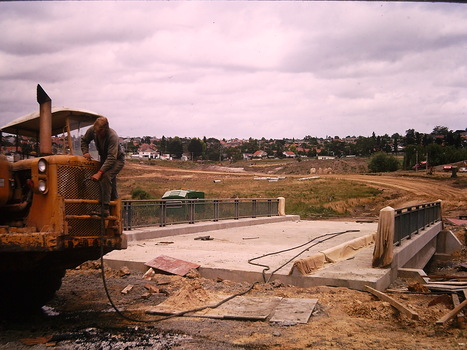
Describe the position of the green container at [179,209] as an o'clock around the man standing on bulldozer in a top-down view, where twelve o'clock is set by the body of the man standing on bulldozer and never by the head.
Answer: The green container is roughly at 5 o'clock from the man standing on bulldozer.

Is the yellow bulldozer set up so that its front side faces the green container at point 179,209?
no

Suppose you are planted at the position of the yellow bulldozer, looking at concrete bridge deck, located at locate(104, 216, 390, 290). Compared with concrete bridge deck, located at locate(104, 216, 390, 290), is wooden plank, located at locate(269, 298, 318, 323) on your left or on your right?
right

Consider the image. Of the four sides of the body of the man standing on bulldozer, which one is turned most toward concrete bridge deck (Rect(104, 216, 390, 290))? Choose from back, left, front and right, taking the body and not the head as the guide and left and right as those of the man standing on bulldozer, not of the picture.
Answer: back

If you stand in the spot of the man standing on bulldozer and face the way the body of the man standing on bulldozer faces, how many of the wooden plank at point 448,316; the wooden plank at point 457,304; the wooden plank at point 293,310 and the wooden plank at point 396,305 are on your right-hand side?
0

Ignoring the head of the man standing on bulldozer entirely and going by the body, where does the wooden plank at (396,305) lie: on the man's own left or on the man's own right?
on the man's own left

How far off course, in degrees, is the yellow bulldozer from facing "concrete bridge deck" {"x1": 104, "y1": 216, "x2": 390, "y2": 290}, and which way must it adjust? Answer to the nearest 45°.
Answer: approximately 90° to its left

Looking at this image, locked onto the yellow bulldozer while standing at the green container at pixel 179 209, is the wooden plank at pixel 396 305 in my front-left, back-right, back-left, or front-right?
front-left

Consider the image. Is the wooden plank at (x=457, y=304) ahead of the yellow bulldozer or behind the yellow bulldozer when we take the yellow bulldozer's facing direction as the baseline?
ahead

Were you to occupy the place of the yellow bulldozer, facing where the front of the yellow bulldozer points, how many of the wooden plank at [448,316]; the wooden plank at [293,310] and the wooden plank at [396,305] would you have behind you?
0

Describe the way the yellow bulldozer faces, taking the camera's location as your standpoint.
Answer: facing the viewer and to the right of the viewer
